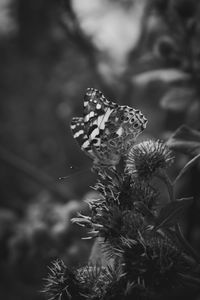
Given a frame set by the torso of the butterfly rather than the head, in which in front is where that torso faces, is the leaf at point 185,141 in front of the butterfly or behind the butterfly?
behind

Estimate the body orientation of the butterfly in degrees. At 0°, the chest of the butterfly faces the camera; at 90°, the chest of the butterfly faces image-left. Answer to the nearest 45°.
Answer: approximately 90°

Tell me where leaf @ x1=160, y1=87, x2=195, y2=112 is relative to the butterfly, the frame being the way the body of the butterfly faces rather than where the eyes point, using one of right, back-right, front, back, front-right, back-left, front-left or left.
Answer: back-right

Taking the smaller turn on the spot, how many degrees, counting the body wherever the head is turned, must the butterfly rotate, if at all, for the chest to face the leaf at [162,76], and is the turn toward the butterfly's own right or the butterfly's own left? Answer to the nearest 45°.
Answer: approximately 135° to the butterfly's own right
